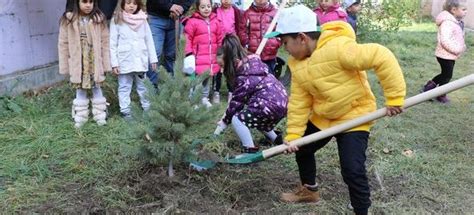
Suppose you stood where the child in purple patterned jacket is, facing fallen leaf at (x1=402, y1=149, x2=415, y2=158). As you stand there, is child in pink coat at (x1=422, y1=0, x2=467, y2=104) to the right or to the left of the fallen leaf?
left

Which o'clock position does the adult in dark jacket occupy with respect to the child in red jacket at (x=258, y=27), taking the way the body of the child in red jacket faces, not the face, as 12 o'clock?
The adult in dark jacket is roughly at 2 o'clock from the child in red jacket.

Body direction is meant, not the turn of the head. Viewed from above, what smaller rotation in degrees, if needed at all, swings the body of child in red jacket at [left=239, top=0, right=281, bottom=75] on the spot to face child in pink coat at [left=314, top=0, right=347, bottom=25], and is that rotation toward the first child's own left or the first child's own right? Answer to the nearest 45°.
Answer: approximately 90° to the first child's own left

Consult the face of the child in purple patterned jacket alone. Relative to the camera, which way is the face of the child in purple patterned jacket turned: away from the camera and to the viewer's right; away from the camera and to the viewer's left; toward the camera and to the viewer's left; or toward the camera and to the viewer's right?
away from the camera and to the viewer's left

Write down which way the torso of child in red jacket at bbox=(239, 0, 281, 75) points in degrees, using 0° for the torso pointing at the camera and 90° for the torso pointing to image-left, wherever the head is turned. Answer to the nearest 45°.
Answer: approximately 0°

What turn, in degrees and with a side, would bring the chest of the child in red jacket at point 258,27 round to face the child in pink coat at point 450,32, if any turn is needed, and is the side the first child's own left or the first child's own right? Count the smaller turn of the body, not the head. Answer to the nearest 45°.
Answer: approximately 90° to the first child's own left
